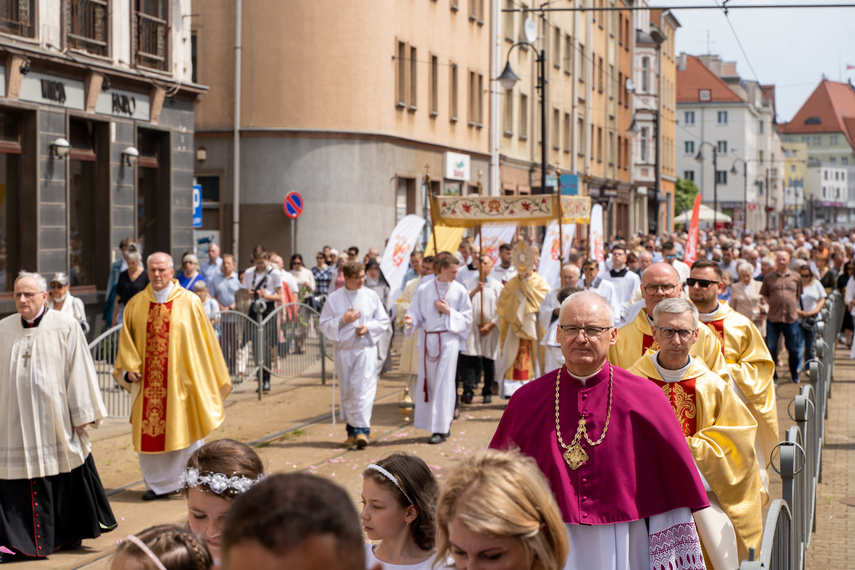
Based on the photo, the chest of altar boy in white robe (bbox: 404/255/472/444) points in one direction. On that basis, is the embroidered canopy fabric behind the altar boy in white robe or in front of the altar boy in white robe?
behind

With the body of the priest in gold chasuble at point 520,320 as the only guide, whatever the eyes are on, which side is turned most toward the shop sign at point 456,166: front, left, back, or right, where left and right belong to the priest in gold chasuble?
back

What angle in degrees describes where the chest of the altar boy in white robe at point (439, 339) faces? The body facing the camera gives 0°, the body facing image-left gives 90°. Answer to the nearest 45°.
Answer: approximately 0°

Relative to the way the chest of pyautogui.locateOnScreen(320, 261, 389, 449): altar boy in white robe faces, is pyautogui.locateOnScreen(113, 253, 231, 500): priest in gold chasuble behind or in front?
in front

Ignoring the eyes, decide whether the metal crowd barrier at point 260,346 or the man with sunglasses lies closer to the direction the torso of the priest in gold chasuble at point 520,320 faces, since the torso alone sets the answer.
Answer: the man with sunglasses

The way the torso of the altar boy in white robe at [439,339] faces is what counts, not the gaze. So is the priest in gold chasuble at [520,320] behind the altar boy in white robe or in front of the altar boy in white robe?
behind

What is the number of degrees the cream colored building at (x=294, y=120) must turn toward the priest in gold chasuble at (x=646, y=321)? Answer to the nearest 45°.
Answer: approximately 45° to its right

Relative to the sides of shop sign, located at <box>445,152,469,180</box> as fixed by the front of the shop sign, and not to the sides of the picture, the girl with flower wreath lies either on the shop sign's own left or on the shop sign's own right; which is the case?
on the shop sign's own right

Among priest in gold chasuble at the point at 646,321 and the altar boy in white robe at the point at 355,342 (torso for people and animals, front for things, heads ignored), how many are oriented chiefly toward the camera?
2

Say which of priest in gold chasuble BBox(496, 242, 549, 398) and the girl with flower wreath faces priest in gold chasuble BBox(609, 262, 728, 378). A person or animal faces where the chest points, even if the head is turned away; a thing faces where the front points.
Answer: priest in gold chasuble BBox(496, 242, 549, 398)

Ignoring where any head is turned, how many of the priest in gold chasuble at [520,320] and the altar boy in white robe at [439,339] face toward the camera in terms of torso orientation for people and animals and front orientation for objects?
2

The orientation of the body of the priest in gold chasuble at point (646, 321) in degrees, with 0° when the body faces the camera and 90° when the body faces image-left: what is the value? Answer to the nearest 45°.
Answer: approximately 0°
